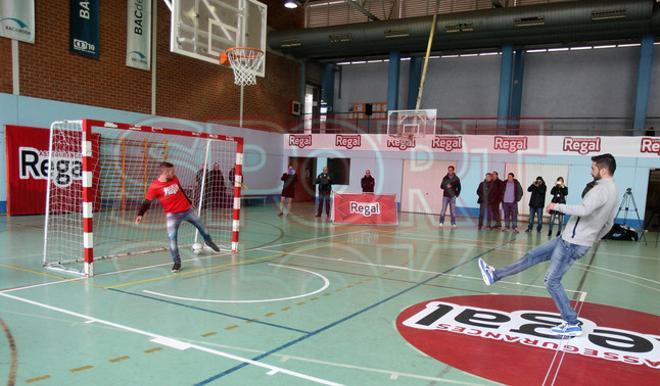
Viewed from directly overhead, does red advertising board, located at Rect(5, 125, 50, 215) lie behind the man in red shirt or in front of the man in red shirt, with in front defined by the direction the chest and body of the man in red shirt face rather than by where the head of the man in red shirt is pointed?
behind

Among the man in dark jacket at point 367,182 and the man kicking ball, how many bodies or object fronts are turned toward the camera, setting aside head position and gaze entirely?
1

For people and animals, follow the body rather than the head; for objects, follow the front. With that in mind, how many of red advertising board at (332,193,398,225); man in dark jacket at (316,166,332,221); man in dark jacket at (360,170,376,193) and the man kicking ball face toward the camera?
3

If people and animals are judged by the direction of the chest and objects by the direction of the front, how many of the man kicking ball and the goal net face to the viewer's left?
1

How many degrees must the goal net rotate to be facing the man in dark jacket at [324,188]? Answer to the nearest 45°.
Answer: approximately 45° to its left

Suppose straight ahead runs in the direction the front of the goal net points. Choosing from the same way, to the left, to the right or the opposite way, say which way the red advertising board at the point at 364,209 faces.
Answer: to the right

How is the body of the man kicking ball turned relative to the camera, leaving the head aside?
to the viewer's left

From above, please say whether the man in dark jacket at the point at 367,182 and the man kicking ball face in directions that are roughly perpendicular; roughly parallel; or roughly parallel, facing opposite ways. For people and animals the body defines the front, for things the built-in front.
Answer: roughly perpendicular

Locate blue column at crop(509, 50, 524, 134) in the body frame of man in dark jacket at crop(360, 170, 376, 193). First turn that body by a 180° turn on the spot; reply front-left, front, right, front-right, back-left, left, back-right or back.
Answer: front-right

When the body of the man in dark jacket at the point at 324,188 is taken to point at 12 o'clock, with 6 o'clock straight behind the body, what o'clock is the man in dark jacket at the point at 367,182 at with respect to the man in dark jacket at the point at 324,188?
the man in dark jacket at the point at 367,182 is roughly at 8 o'clock from the man in dark jacket at the point at 324,188.

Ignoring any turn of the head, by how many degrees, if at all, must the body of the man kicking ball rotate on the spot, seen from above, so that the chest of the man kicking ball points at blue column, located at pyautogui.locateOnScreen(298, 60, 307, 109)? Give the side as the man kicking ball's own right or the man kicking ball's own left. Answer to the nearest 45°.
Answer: approximately 45° to the man kicking ball's own right
